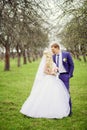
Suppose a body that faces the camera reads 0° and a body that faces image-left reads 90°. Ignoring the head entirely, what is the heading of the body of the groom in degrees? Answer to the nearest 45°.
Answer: approximately 45°
